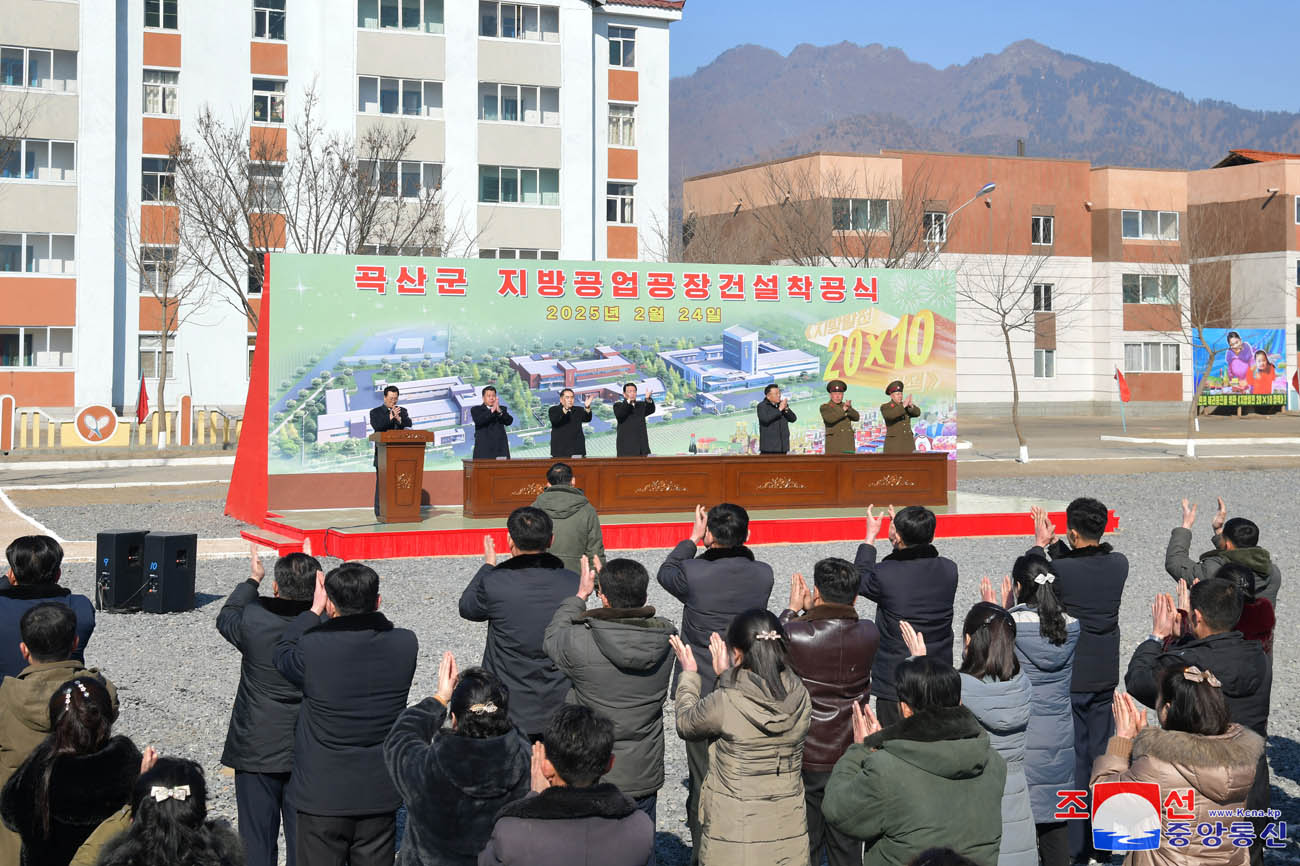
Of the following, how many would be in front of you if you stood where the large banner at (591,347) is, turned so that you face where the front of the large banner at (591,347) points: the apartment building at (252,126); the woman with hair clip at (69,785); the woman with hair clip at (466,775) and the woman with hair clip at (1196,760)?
3

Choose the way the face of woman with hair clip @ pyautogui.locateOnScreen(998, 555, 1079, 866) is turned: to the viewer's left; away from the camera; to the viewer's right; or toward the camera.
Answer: away from the camera

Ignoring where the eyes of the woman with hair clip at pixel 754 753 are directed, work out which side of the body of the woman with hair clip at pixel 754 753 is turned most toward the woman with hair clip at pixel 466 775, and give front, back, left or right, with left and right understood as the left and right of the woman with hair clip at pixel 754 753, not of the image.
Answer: left

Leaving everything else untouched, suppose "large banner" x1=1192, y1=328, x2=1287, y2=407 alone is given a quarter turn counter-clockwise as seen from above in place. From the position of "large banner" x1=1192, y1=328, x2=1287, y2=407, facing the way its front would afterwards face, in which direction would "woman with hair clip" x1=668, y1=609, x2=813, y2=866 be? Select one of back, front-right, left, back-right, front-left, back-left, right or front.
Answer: right

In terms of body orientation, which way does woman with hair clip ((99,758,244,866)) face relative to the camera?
away from the camera

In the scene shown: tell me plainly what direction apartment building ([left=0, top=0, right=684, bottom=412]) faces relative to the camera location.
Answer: facing the viewer

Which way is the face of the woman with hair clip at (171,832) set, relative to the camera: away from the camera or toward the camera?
away from the camera

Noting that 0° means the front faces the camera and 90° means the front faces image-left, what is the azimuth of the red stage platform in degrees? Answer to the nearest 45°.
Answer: approximately 0°

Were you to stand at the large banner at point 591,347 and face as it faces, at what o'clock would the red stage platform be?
The red stage platform is roughly at 12 o'clock from the large banner.

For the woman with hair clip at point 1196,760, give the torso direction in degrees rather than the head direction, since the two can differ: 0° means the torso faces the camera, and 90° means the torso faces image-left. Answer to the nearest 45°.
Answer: approximately 135°

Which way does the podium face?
toward the camera
